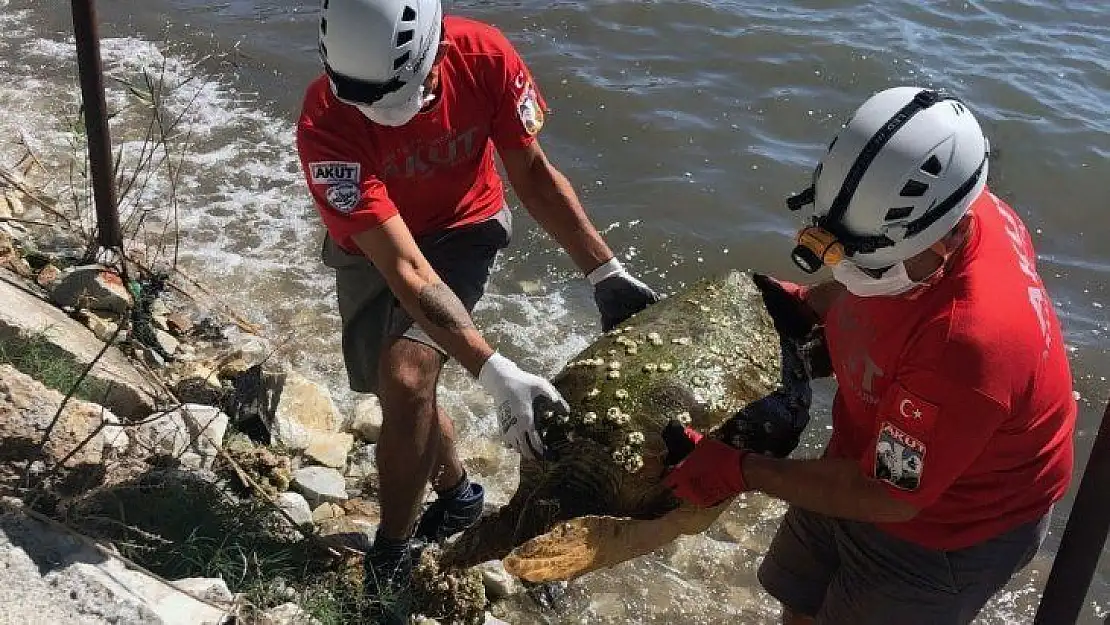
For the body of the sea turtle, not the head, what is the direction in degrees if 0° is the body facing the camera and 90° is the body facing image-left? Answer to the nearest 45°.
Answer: approximately 45°

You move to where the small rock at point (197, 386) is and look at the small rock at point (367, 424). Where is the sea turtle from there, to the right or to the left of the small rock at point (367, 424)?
right

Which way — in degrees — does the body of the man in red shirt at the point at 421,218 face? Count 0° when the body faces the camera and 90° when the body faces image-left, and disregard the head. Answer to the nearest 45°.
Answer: approximately 315°

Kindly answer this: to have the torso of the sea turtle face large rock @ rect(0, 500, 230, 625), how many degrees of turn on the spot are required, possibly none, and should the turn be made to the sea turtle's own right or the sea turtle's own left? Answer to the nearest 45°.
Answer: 0° — it already faces it

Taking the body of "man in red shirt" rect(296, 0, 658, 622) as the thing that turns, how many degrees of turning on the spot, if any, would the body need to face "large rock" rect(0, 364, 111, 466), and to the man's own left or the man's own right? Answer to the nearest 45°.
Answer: approximately 90° to the man's own right

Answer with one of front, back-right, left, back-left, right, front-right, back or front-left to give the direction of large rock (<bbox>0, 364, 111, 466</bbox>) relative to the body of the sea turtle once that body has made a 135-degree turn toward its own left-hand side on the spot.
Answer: back

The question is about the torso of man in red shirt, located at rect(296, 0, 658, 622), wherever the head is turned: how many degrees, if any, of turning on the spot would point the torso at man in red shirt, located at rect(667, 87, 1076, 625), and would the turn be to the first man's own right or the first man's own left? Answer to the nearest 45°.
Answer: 0° — they already face them
